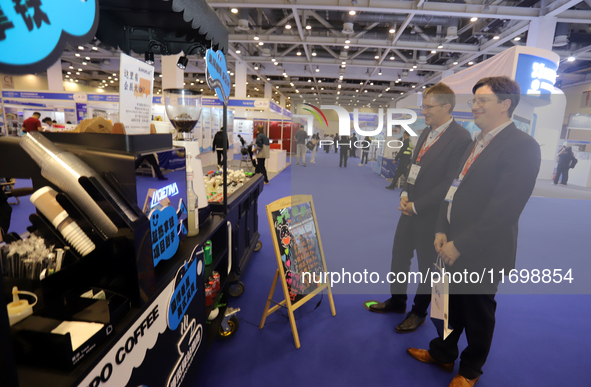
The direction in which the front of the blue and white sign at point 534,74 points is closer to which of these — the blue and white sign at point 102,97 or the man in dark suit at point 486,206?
the man in dark suit

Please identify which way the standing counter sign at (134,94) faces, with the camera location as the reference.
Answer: facing the viewer and to the right of the viewer

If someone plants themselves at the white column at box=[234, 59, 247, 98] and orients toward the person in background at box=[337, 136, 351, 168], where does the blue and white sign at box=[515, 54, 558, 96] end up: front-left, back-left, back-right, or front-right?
front-right

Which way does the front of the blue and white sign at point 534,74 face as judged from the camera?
facing the viewer

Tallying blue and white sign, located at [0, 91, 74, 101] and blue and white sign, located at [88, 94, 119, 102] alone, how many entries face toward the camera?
2

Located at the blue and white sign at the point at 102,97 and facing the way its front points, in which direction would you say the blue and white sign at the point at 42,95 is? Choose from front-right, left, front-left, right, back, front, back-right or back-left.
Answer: back-right

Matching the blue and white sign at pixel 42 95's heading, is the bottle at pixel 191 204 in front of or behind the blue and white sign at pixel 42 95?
in front

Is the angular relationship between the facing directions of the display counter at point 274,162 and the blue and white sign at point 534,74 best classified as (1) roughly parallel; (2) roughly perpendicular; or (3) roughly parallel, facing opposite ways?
roughly perpendicular

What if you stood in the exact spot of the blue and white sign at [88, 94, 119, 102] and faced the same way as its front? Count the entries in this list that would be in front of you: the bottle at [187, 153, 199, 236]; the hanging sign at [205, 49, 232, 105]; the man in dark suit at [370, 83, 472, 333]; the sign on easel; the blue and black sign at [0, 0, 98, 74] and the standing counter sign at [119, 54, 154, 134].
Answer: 6

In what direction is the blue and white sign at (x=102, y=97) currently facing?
toward the camera

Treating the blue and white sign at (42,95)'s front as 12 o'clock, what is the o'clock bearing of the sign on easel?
The sign on easel is roughly at 12 o'clock from the blue and white sign.

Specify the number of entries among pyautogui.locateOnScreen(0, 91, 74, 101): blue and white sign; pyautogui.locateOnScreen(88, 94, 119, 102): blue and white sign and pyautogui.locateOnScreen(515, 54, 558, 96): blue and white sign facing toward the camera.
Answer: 3
